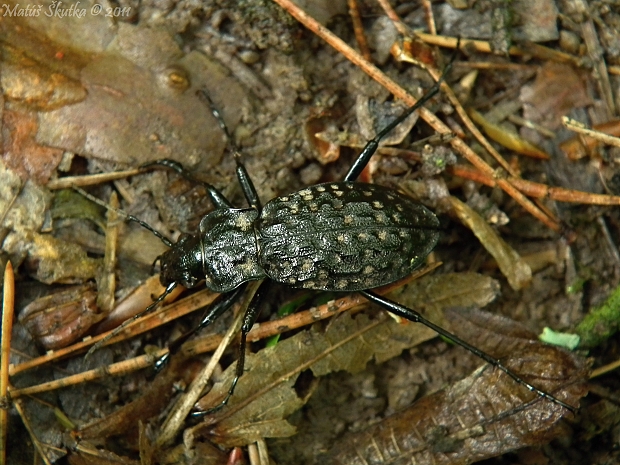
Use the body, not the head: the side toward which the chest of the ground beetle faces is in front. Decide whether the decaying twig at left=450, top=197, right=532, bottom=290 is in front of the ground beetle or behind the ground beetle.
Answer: behind

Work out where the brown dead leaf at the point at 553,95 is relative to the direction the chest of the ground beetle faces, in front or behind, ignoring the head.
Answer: behind

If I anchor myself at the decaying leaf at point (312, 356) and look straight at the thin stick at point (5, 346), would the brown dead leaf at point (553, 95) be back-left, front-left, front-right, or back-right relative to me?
back-right

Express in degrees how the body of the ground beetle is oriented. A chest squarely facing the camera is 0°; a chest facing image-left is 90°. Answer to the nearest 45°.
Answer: approximately 90°

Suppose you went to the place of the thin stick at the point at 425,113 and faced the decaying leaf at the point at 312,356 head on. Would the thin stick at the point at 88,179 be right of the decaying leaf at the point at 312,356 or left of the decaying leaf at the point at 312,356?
right

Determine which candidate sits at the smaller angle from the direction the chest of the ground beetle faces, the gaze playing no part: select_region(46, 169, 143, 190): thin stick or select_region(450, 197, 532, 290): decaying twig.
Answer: the thin stick

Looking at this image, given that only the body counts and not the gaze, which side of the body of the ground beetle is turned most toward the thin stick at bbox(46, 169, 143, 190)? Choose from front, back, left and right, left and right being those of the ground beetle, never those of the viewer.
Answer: front

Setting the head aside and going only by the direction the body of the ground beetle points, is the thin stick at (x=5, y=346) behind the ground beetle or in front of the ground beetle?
in front
